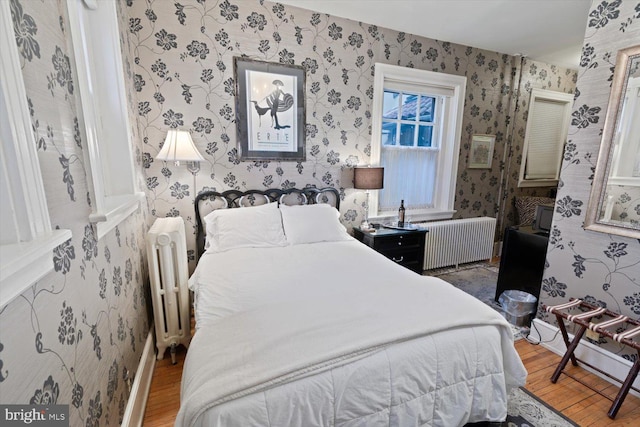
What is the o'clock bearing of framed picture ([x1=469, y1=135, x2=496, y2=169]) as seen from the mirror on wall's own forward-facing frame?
The framed picture is roughly at 3 o'clock from the mirror on wall.

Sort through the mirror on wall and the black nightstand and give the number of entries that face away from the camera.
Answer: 0

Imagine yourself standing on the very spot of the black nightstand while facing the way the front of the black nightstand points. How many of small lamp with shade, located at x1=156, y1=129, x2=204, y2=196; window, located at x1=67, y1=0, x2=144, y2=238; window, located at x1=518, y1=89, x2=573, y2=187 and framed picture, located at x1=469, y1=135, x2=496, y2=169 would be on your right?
2

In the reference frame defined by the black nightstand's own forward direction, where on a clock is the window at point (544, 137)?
The window is roughly at 9 o'clock from the black nightstand.

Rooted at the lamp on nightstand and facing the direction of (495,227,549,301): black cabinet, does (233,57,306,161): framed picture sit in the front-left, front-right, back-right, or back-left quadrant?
back-right

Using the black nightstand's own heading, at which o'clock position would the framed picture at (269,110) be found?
The framed picture is roughly at 4 o'clock from the black nightstand.

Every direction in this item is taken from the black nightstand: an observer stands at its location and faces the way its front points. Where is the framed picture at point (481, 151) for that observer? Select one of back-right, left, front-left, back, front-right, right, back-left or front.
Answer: left

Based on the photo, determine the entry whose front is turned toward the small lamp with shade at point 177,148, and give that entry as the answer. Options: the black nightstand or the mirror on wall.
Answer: the mirror on wall

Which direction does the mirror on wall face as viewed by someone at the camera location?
facing the viewer and to the left of the viewer

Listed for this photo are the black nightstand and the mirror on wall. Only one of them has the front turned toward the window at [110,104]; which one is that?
the mirror on wall

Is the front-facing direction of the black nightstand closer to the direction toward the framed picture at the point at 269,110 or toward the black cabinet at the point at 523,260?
the black cabinet

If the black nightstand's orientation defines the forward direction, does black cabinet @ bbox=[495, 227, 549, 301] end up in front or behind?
in front

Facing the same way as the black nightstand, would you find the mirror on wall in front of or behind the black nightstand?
in front

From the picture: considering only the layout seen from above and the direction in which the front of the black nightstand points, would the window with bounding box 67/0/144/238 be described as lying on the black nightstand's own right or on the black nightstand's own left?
on the black nightstand's own right

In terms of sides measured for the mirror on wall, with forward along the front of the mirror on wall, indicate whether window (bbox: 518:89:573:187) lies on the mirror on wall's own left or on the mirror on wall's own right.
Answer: on the mirror on wall's own right

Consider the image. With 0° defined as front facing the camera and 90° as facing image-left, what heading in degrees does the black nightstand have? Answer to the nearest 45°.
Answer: approximately 315°
